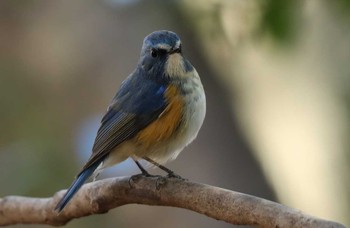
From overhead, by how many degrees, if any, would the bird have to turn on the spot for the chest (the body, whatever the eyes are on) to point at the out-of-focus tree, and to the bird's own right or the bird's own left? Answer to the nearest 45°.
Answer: approximately 90° to the bird's own left

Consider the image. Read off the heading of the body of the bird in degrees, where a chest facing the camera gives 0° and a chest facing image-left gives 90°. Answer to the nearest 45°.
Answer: approximately 315°
